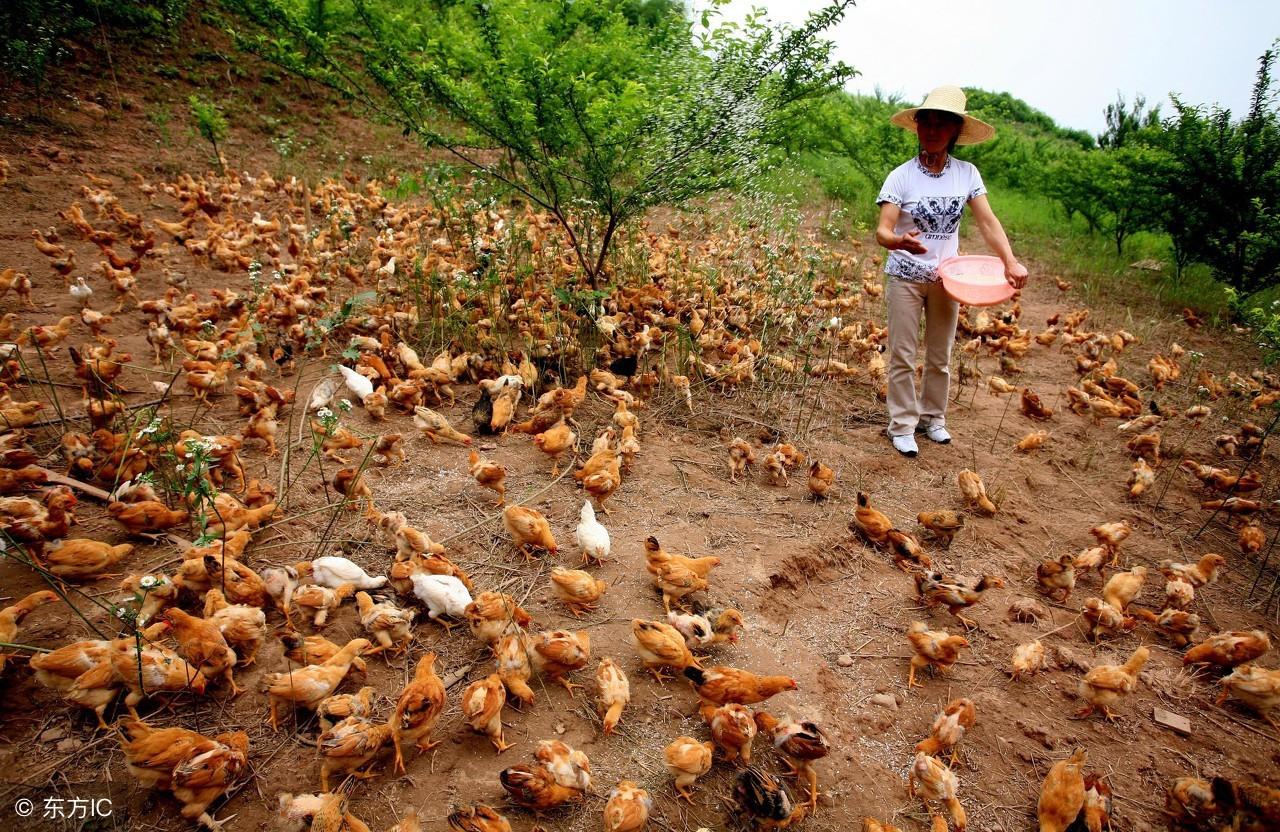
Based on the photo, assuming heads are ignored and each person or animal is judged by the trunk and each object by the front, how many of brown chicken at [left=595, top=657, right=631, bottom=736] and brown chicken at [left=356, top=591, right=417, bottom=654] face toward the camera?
1

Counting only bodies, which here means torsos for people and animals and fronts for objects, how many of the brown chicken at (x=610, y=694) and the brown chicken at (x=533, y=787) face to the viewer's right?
1

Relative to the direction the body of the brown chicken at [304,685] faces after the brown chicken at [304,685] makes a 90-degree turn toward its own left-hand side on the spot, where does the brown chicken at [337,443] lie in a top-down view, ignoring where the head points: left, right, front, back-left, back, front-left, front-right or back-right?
front

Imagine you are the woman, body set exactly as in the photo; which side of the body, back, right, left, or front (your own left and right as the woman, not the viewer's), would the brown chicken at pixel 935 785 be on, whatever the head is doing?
front

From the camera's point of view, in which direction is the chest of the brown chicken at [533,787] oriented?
to the viewer's right

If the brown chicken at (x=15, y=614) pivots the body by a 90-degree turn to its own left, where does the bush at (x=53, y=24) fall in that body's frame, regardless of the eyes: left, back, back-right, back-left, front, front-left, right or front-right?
front

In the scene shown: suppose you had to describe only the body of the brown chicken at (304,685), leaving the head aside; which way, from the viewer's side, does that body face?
to the viewer's right

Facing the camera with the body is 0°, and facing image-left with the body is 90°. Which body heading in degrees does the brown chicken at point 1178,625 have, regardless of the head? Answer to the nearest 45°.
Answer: approximately 90°
